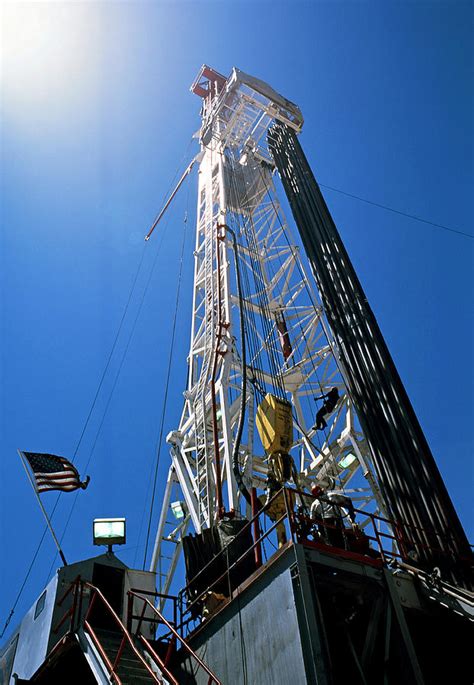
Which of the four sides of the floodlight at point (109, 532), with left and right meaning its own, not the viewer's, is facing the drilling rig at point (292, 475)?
left

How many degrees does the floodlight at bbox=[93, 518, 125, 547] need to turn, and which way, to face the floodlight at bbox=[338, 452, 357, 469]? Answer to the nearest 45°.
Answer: approximately 90° to its left

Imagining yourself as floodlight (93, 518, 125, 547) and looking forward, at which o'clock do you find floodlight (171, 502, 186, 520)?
floodlight (171, 502, 186, 520) is roughly at 7 o'clock from floodlight (93, 518, 125, 547).

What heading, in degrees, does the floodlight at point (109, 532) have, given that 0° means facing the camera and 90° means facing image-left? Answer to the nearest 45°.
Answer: approximately 0°
